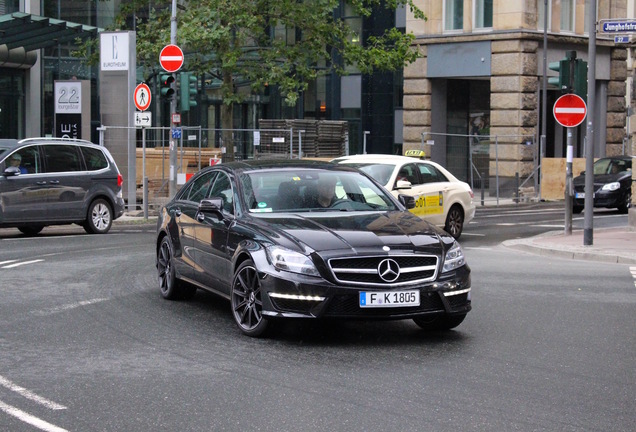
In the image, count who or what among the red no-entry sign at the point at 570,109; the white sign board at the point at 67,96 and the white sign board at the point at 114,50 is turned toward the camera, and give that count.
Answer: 3

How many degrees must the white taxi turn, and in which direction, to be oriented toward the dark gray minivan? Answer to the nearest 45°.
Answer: approximately 45° to its right

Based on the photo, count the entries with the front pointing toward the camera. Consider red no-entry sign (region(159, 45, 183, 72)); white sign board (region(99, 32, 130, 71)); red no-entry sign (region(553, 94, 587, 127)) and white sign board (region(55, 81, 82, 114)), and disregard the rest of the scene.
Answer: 4

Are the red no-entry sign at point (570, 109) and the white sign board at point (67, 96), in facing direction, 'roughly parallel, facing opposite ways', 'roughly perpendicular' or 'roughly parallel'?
roughly parallel

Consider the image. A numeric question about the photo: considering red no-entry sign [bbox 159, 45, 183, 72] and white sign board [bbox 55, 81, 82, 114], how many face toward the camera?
2

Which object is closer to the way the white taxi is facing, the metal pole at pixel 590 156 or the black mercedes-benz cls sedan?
the black mercedes-benz cls sedan

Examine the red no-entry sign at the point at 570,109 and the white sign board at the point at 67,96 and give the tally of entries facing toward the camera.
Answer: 2

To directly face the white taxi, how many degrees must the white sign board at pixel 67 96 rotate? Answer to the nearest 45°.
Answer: approximately 45° to its left

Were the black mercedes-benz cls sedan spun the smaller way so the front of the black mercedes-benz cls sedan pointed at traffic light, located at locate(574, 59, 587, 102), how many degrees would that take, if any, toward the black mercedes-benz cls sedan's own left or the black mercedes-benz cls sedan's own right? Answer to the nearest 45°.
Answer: approximately 135° to the black mercedes-benz cls sedan's own left

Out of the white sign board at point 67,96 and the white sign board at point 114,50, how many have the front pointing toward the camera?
2

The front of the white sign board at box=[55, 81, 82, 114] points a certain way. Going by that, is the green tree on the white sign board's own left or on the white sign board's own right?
on the white sign board's own left

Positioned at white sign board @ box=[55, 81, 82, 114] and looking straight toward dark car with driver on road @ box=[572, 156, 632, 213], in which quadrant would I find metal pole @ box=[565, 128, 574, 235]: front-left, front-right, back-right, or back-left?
front-right

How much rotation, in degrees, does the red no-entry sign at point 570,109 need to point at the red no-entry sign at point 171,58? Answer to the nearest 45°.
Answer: approximately 135° to its right

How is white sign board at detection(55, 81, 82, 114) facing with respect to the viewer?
toward the camera

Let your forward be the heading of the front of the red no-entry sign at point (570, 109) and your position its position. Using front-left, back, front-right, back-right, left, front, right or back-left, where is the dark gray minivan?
right

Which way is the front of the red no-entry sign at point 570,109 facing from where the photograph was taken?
facing the viewer

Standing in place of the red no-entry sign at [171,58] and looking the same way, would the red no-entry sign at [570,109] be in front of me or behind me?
in front
